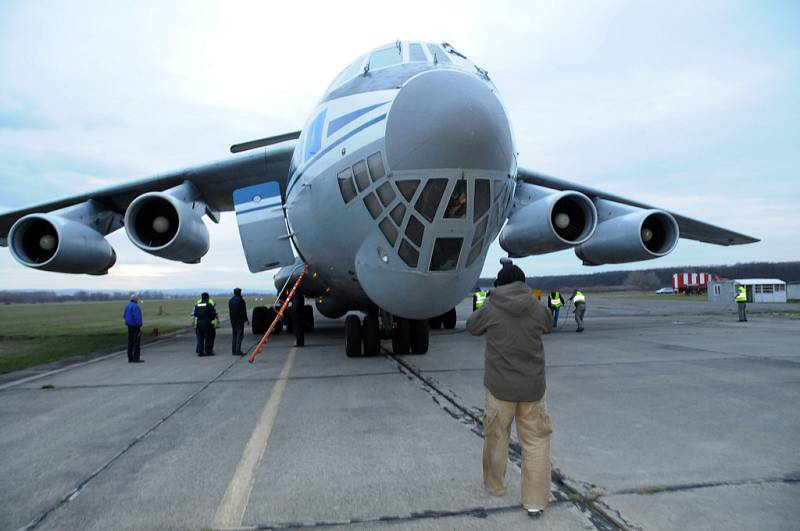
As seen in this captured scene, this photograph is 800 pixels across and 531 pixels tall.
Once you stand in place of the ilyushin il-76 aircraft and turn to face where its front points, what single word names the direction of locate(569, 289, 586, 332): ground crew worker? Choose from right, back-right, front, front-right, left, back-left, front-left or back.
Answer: back-left

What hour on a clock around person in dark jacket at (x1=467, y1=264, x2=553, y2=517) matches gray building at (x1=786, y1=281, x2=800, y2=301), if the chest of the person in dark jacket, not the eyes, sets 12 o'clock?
The gray building is roughly at 1 o'clock from the person in dark jacket.

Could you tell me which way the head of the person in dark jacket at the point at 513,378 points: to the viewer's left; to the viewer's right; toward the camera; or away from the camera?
away from the camera

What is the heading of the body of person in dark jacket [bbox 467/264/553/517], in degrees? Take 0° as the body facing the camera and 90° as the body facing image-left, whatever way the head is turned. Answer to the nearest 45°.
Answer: approximately 180°

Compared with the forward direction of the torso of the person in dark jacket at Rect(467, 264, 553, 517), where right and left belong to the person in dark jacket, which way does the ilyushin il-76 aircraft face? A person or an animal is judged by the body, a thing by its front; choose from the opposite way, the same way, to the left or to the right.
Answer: the opposite way

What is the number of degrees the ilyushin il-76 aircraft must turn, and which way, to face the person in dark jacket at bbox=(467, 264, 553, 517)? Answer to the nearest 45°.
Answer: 0° — it already faces them
